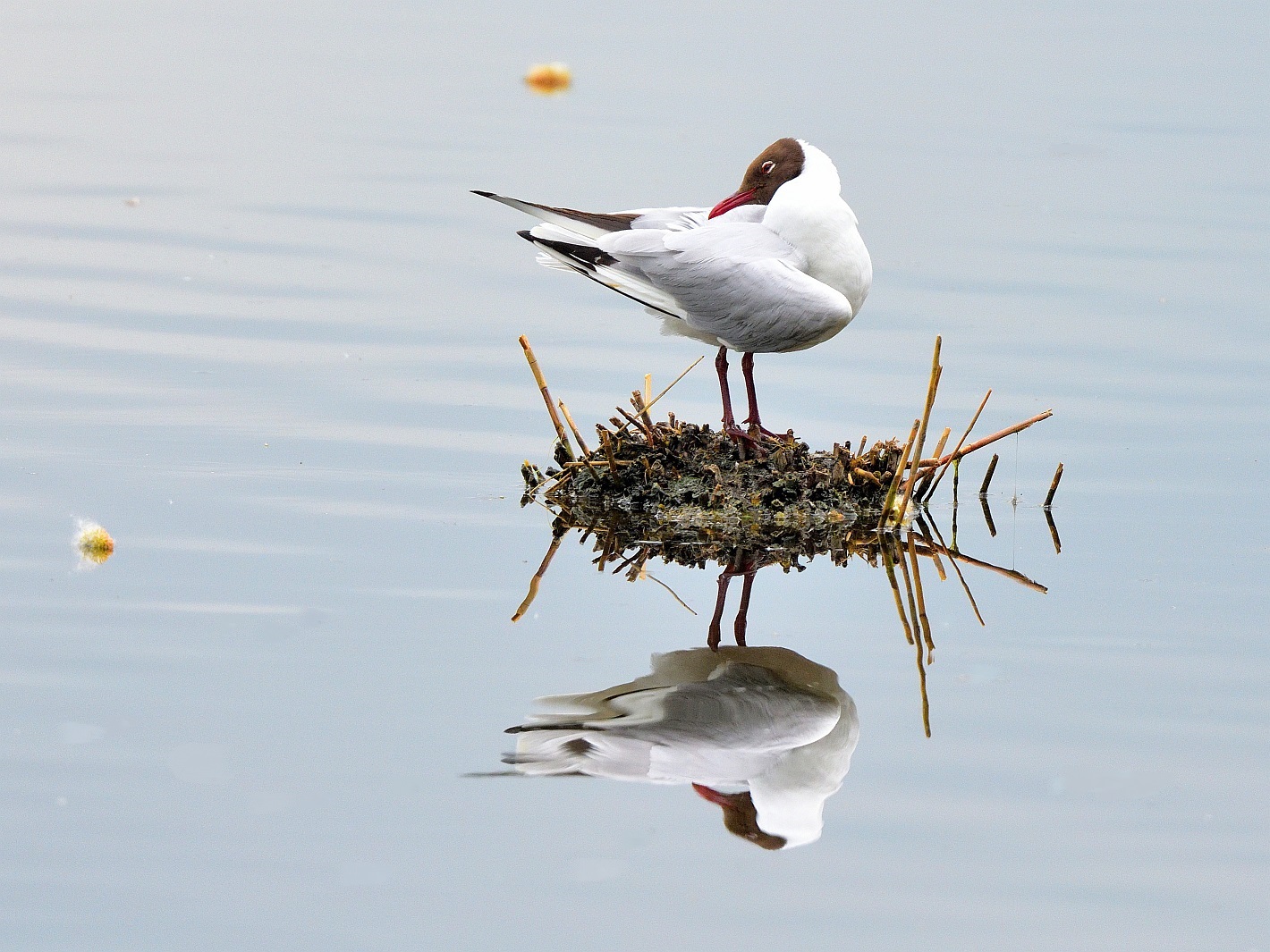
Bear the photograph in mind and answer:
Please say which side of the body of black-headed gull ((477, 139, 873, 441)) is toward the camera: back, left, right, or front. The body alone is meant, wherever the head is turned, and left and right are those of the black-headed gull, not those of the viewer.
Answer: right
